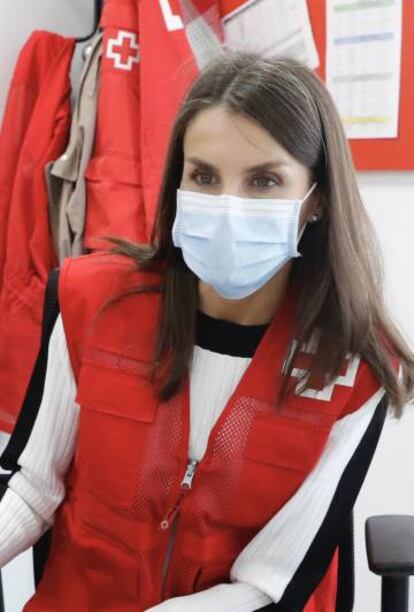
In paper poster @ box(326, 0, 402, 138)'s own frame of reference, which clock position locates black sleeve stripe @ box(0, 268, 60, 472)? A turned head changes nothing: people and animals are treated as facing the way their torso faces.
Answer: The black sleeve stripe is roughly at 1 o'clock from the paper poster.

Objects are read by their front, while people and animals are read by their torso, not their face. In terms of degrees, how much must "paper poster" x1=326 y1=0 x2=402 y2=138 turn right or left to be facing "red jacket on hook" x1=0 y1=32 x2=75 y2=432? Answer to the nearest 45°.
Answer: approximately 90° to its right

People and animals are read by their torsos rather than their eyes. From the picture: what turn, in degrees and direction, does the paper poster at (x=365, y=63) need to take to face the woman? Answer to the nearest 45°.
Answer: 0° — it already faces them

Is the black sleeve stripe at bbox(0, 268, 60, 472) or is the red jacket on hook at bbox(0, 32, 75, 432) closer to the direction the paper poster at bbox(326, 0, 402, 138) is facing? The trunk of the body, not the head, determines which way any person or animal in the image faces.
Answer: the black sleeve stripe

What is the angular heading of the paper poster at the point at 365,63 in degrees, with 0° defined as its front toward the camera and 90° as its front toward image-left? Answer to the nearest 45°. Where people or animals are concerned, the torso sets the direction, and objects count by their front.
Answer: approximately 0°

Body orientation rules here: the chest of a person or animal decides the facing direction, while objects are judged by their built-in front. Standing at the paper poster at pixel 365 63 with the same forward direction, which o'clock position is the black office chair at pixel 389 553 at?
The black office chair is roughly at 12 o'clock from the paper poster.
